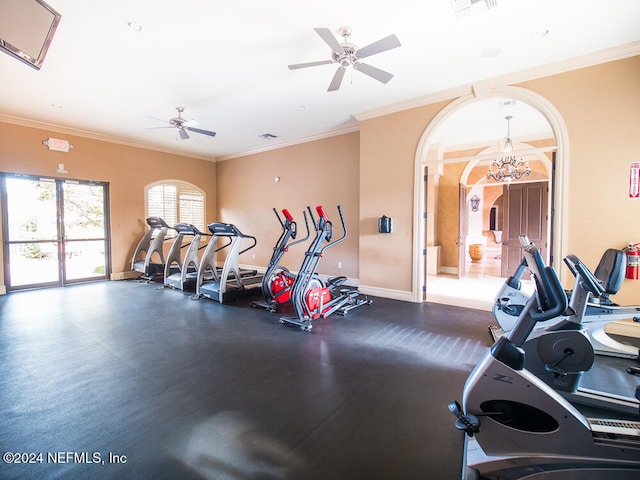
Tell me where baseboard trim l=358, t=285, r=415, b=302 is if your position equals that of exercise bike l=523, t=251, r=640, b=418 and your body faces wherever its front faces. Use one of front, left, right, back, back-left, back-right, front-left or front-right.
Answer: front-right

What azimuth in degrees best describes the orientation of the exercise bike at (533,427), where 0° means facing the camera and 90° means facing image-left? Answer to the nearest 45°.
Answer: approximately 90°

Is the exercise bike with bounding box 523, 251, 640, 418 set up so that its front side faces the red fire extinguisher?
no

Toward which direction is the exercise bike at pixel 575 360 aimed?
to the viewer's left

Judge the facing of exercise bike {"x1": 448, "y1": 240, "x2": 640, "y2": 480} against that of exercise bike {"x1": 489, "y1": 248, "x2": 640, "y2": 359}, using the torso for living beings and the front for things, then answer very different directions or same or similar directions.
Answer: same or similar directions

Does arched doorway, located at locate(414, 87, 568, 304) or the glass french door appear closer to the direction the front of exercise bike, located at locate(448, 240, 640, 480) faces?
the glass french door

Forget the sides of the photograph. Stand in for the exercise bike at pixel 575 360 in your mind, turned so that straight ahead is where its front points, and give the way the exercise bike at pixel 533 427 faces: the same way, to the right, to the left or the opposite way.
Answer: the same way

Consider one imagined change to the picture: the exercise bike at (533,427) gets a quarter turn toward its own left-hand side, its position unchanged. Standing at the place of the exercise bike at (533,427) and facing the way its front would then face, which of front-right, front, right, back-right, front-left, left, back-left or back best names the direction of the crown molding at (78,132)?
right

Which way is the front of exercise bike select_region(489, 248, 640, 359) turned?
to the viewer's left

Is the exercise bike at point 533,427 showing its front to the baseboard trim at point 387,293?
no

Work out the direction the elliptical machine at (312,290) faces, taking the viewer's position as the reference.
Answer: facing the viewer and to the left of the viewer

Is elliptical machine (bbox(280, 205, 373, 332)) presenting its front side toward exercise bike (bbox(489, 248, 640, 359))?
no
